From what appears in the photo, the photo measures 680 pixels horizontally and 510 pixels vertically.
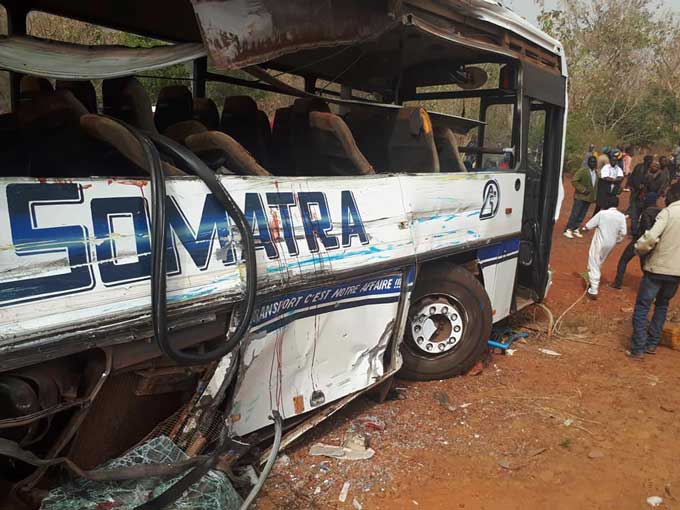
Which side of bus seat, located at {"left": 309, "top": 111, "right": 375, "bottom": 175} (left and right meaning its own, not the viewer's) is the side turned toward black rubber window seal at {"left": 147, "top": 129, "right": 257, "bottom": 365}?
back

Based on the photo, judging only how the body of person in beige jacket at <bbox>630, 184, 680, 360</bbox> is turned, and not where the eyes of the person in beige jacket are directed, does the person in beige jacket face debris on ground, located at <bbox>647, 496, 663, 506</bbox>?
no

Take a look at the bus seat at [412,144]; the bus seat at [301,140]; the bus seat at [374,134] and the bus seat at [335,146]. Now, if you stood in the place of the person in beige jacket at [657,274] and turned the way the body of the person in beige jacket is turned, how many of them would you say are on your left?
4

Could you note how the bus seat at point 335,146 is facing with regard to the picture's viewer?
facing away from the viewer and to the right of the viewer

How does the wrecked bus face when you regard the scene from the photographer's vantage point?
facing away from the viewer and to the right of the viewer

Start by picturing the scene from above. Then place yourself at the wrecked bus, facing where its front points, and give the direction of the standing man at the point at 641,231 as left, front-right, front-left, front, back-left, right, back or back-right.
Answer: front

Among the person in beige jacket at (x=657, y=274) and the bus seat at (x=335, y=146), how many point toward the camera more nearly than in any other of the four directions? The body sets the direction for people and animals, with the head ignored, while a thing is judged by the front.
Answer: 0

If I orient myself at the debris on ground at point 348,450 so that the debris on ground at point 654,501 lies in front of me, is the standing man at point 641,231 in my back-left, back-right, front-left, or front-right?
front-left

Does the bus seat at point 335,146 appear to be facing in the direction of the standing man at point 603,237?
yes

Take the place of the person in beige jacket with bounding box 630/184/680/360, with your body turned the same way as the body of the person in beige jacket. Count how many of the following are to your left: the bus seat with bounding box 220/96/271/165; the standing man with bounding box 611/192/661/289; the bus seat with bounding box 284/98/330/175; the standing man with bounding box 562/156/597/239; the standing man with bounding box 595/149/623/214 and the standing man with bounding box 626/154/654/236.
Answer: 2

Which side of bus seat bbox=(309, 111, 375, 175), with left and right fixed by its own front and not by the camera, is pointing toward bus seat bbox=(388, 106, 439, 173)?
front

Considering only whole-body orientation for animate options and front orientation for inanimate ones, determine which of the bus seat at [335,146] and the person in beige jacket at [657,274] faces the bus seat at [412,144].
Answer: the bus seat at [335,146]

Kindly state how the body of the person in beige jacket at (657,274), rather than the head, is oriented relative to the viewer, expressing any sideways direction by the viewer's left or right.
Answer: facing away from the viewer and to the left of the viewer

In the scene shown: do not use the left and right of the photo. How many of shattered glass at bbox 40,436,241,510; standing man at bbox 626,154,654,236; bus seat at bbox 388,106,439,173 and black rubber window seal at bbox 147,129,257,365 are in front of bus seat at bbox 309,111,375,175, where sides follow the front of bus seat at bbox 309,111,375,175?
2

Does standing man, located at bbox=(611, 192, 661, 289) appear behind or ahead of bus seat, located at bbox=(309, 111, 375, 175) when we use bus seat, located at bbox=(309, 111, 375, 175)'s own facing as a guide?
ahead

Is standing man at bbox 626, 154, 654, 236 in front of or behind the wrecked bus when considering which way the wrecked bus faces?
in front
